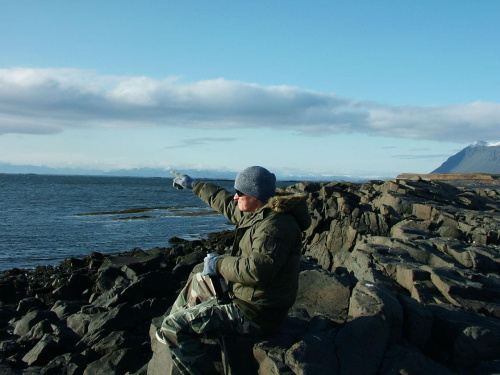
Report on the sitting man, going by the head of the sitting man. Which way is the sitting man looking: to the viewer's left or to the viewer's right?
to the viewer's left

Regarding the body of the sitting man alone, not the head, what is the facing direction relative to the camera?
to the viewer's left
